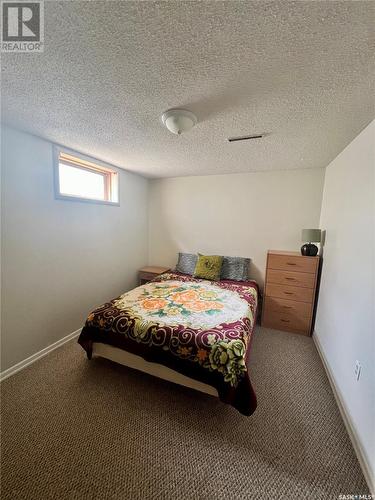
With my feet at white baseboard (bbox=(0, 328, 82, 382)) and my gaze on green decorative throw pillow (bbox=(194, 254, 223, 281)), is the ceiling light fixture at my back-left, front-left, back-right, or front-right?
front-right

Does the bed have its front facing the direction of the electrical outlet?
no

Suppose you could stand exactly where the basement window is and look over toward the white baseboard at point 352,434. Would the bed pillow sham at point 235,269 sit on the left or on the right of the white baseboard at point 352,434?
left

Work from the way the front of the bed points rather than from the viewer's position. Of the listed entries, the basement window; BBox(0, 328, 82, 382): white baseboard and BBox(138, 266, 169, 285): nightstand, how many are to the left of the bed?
0

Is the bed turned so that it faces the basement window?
no

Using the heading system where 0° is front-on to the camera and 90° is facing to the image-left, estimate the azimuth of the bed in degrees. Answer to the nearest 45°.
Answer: approximately 45°

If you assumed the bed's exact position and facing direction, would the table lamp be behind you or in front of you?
behind

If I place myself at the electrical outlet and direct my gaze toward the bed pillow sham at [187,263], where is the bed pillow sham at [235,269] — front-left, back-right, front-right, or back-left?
front-right

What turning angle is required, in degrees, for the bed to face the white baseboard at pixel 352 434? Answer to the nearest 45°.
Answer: approximately 90° to its left

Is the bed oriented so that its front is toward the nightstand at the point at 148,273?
no

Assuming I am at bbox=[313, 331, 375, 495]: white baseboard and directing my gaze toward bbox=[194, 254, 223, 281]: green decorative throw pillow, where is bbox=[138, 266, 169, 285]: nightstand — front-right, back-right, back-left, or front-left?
front-left

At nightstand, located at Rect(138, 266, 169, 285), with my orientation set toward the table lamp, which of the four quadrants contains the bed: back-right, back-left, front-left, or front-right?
front-right
